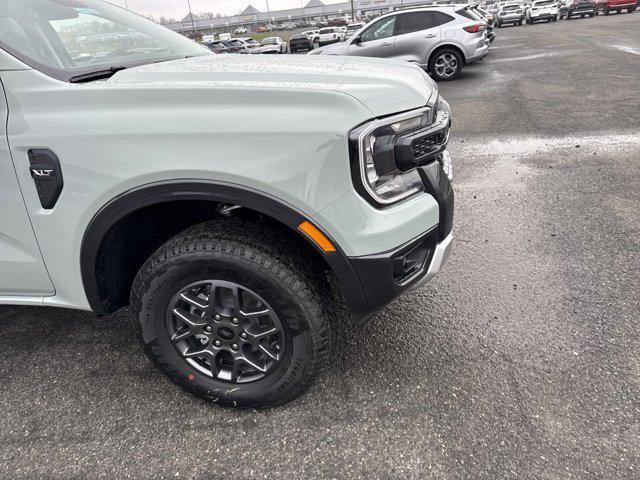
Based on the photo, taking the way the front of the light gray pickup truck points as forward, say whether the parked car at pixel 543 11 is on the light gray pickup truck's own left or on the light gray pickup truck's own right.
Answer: on the light gray pickup truck's own left

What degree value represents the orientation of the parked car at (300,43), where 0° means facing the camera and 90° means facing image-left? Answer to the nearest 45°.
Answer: approximately 45°

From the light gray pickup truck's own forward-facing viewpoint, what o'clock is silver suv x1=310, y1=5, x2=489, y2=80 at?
The silver suv is roughly at 10 o'clock from the light gray pickup truck.

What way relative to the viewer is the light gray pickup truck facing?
to the viewer's right

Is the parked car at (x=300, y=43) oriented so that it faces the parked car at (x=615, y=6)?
no

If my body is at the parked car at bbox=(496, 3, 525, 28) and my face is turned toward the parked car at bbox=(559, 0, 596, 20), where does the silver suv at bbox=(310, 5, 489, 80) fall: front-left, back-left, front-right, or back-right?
back-right

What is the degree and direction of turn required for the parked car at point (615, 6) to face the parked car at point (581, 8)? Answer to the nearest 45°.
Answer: approximately 45° to its right

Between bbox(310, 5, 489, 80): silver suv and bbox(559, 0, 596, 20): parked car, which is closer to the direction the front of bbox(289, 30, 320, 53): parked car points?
the silver suv

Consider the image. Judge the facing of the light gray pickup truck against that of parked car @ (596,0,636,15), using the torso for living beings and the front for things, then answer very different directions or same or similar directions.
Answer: very different directions

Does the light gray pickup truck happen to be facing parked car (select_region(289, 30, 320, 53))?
no

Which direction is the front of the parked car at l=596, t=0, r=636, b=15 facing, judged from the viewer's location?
facing the viewer and to the left of the viewer

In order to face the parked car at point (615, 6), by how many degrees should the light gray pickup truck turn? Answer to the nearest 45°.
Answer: approximately 45° to its left

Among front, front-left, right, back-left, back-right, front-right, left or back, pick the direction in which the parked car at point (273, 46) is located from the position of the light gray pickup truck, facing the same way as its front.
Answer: left

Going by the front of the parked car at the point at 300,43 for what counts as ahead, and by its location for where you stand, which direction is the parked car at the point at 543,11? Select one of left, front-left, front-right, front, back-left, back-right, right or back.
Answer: back-left

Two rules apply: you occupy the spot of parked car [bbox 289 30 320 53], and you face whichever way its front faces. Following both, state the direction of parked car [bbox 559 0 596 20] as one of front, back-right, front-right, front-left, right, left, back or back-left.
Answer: back-left
